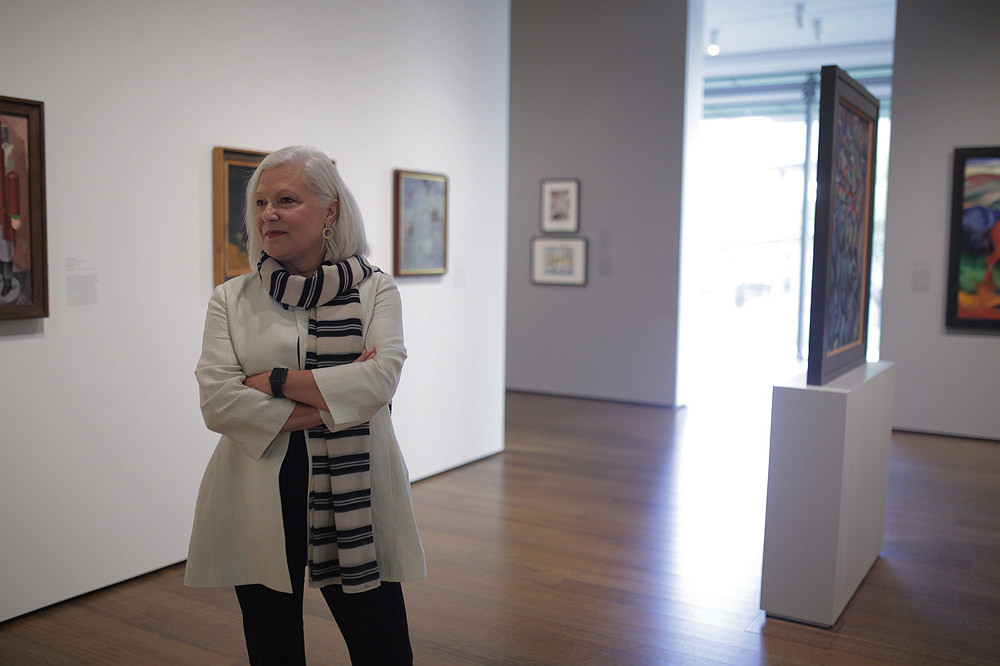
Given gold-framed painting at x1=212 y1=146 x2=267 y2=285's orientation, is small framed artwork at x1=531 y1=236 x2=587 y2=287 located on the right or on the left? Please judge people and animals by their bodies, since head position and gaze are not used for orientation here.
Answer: on its left

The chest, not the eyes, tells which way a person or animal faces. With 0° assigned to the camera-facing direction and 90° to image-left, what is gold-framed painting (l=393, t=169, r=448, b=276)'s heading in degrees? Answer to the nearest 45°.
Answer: approximately 315°

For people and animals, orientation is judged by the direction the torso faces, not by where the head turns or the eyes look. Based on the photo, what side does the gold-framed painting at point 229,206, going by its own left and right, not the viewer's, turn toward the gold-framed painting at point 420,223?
left

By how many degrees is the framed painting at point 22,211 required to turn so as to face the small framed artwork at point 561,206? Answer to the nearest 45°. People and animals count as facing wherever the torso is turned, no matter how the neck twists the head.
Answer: approximately 90° to its left

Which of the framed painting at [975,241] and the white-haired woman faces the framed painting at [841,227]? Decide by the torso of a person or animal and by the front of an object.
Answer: the framed painting at [975,241]

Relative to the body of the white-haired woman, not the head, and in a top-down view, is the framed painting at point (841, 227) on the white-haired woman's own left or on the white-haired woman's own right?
on the white-haired woman's own left

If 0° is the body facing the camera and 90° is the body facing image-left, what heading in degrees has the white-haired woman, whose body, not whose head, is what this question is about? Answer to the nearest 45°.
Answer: approximately 0°

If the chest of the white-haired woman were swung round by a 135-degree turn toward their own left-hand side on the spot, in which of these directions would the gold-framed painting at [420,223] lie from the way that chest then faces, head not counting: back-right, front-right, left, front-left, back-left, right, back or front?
front-left

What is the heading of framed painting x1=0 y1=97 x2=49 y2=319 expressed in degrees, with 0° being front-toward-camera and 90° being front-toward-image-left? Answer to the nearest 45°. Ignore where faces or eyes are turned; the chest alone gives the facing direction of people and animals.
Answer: approximately 315°
